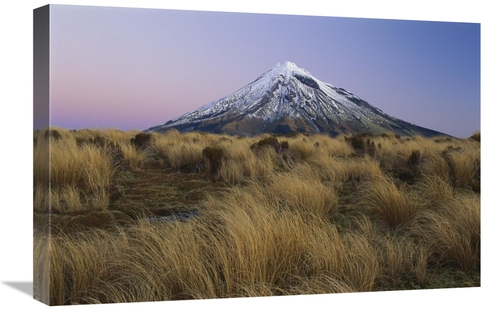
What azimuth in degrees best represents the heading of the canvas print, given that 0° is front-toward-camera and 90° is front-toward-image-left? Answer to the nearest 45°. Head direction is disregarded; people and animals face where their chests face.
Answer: approximately 315°
